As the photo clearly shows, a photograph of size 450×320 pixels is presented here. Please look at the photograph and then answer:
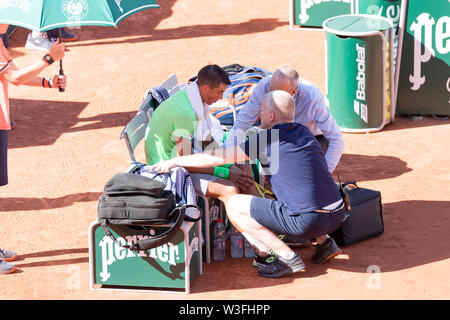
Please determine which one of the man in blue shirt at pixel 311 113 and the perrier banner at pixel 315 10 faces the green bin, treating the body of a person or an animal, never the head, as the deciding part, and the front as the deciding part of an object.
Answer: the perrier banner

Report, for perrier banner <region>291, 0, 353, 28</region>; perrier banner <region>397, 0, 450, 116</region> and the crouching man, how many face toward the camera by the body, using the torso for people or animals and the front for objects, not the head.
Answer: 2

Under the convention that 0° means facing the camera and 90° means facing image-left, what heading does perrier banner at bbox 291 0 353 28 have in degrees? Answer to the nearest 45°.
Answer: approximately 0°

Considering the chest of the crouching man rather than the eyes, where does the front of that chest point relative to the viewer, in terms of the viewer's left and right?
facing away from the viewer and to the left of the viewer

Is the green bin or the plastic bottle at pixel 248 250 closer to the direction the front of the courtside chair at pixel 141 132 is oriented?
the plastic bottle

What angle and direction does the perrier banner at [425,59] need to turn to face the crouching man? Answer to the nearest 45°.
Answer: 0° — it already faces them

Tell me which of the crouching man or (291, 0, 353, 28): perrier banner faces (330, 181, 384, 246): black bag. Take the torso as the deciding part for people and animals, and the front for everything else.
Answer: the perrier banner

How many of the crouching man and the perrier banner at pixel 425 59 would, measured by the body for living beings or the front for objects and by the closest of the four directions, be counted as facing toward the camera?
1

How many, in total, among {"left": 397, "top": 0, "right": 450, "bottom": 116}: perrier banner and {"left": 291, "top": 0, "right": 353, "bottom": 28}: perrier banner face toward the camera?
2

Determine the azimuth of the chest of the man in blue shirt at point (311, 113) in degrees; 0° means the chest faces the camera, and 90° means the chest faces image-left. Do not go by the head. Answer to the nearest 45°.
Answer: approximately 45°

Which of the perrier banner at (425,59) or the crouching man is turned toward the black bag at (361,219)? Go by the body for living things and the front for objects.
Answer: the perrier banner
